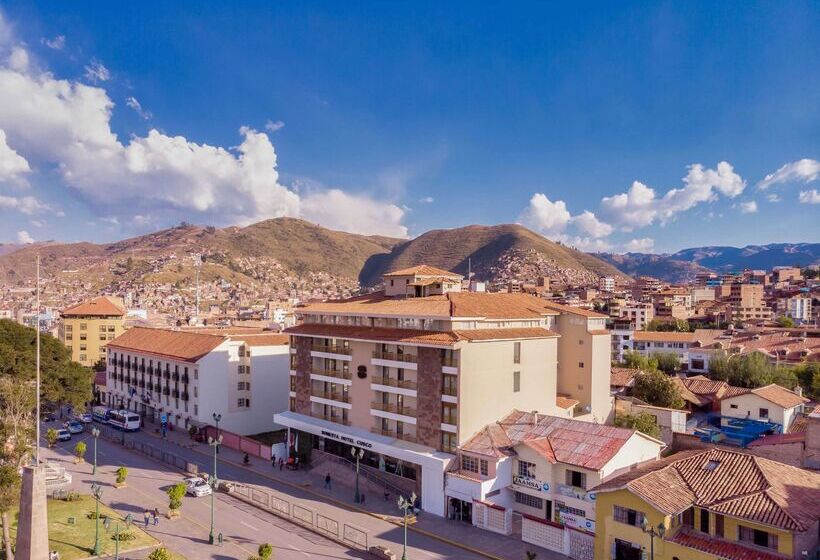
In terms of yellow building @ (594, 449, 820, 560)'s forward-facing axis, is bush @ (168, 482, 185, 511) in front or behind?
in front

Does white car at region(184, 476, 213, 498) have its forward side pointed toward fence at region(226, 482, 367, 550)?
yes

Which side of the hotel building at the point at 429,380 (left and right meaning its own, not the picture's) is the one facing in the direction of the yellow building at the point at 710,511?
left

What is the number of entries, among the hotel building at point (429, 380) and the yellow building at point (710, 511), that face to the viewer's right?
0

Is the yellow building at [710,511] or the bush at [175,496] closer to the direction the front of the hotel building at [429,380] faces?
the bush

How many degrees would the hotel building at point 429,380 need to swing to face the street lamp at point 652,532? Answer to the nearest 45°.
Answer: approximately 90° to its left

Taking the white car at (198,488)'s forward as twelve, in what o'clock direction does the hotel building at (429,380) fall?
The hotel building is roughly at 11 o'clock from the white car.

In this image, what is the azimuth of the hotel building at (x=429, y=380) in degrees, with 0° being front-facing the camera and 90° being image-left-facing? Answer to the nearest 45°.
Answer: approximately 45°

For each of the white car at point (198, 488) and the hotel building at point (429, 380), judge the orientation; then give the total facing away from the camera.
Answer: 0

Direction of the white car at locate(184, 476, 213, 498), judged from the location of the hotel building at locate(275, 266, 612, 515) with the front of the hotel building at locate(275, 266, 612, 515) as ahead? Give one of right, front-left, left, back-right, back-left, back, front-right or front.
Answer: front-right

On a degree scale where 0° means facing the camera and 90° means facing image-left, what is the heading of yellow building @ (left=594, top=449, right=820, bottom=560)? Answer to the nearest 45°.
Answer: approximately 45°
